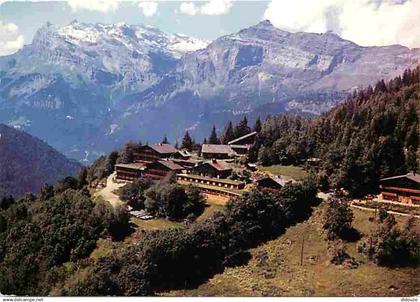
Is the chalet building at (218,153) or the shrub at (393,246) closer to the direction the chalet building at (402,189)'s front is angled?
the shrub

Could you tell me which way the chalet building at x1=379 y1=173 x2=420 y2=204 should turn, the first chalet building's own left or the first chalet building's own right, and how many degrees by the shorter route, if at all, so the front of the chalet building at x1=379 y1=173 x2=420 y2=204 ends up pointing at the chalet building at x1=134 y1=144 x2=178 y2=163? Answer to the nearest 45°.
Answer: approximately 90° to the first chalet building's own right

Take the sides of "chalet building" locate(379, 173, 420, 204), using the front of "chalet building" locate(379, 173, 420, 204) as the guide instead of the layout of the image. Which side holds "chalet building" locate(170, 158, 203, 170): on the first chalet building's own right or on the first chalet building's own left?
on the first chalet building's own right

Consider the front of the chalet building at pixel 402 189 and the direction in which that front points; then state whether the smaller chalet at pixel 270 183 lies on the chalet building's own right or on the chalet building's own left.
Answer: on the chalet building's own right

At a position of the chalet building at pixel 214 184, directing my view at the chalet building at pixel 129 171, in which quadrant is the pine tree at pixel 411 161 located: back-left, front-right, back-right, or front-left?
back-right

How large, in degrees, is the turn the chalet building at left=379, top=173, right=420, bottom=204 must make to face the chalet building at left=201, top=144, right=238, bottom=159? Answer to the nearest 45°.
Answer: approximately 135° to its right

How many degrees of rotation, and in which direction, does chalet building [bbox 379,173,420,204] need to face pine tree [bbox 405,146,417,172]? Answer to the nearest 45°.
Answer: approximately 180°

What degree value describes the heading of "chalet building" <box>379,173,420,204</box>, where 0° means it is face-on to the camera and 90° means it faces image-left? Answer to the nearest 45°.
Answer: approximately 0°

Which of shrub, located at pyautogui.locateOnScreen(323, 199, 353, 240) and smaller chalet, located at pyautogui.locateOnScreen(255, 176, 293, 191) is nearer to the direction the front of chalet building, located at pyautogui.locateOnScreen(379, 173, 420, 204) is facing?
the shrub

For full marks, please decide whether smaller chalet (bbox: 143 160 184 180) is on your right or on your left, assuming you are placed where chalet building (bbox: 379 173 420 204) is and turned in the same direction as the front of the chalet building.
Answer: on your right

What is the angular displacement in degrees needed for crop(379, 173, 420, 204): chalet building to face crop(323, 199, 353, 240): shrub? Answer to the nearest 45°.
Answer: approximately 45° to its right
